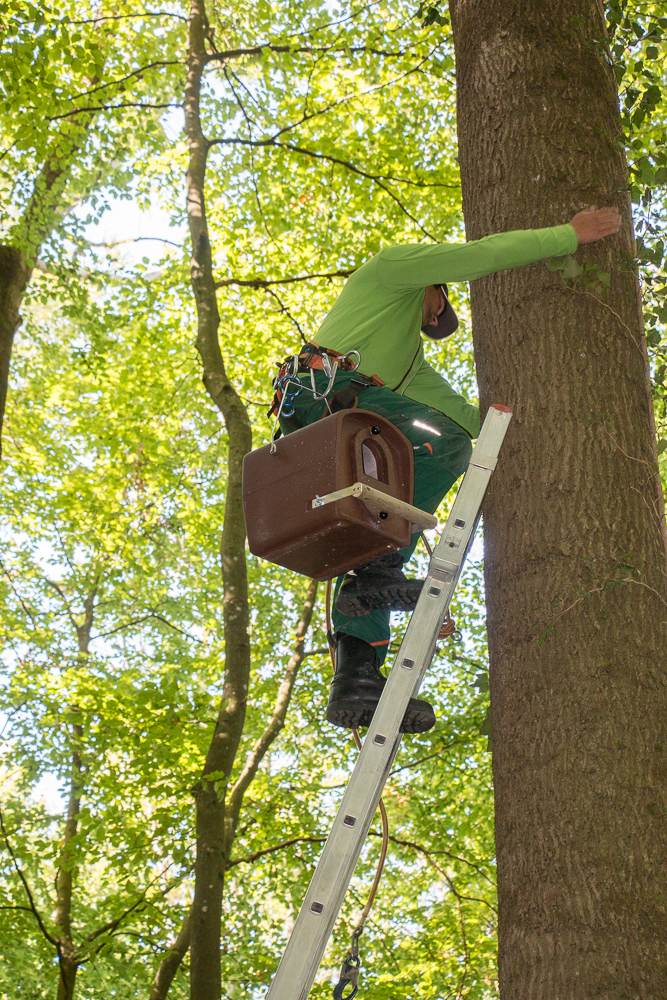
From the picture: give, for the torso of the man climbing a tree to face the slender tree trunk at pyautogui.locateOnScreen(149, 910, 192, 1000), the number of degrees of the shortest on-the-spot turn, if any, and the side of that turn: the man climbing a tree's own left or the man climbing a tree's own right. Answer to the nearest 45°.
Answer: approximately 90° to the man climbing a tree's own left

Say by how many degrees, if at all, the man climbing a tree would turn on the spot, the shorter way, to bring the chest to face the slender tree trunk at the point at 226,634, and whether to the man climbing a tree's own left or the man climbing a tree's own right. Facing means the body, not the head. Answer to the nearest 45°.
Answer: approximately 90° to the man climbing a tree's own left

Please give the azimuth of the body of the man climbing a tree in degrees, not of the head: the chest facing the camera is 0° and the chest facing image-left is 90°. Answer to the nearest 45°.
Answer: approximately 270°
